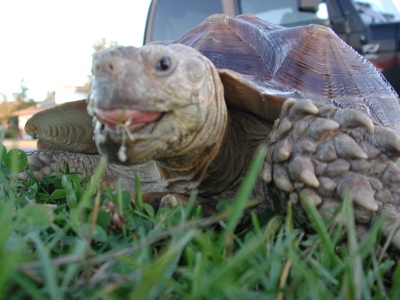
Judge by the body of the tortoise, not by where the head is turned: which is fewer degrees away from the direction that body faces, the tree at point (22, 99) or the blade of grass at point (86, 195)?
the blade of grass

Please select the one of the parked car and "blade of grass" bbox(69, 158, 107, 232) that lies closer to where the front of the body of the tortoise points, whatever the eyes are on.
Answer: the blade of grass

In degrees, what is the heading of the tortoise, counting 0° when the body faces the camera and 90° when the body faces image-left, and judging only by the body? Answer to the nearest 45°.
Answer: approximately 45°

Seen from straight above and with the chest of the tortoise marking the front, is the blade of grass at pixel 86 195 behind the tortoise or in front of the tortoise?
in front

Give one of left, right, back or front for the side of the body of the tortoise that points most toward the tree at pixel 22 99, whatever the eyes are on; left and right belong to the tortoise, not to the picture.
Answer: right

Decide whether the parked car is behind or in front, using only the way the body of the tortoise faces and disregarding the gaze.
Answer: behind
